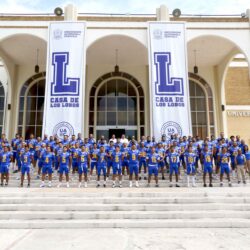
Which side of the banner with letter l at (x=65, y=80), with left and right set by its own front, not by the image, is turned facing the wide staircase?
front

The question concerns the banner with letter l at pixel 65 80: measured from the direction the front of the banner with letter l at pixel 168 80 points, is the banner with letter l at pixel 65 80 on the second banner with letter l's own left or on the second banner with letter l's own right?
on the second banner with letter l's own right

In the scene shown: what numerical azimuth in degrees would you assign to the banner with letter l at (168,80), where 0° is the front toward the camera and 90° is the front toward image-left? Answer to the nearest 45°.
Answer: approximately 0°

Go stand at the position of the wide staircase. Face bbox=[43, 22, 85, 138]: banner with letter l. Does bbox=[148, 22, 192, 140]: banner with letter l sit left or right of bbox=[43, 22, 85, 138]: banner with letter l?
right

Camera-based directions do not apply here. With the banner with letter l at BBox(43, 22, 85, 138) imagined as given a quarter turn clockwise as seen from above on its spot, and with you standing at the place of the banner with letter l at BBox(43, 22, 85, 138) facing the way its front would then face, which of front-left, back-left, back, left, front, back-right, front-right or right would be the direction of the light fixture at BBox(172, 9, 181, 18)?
back

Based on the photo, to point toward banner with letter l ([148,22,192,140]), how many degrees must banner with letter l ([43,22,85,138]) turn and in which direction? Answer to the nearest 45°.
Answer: approximately 90° to its left
